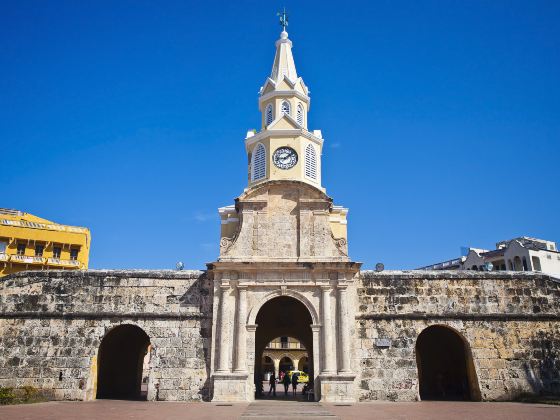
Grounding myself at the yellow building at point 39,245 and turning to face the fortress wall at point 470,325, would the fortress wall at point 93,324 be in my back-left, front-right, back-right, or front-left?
front-right

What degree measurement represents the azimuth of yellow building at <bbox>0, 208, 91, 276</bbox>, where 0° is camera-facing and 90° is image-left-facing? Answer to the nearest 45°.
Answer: approximately 315°

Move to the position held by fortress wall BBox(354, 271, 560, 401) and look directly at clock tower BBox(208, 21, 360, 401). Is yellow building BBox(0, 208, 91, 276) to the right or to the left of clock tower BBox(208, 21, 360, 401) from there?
right

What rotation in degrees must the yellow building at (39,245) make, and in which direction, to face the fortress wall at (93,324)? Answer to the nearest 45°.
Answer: approximately 45° to its right

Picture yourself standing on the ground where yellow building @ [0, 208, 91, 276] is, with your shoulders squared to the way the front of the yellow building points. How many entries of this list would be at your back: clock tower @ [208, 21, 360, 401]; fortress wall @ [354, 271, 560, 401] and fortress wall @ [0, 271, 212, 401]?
0

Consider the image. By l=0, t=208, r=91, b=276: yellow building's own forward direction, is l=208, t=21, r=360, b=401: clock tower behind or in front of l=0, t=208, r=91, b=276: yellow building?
in front
